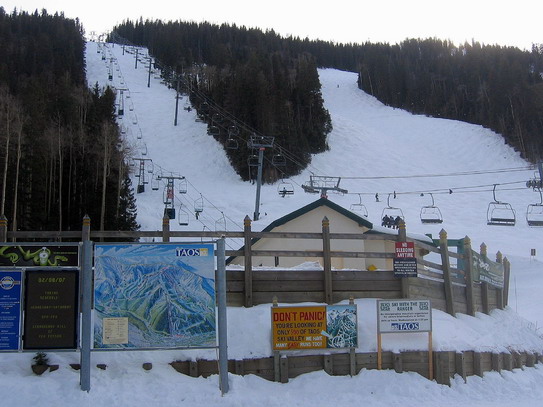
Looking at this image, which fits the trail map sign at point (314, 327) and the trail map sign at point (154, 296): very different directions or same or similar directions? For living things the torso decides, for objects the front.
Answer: same or similar directions

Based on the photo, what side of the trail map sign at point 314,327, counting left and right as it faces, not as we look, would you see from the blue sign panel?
right

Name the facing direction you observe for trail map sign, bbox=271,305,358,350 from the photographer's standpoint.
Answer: facing the viewer

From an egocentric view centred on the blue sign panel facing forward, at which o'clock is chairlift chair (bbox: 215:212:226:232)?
The chairlift chair is roughly at 7 o'clock from the blue sign panel.

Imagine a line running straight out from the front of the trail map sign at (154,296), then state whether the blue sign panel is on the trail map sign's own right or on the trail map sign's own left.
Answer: on the trail map sign's own right

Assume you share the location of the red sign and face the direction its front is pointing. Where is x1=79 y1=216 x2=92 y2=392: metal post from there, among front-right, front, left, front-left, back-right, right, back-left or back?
front-right

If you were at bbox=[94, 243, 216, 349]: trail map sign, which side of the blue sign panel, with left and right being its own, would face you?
left

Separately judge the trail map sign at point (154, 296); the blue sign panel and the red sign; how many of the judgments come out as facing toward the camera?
3

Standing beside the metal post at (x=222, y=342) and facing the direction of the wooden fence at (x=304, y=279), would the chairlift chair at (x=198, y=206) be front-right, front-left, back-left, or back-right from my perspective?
front-left

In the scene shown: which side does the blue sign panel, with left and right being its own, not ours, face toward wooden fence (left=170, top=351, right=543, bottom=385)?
left

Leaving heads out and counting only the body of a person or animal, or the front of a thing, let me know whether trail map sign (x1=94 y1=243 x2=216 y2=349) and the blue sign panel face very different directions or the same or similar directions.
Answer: same or similar directions

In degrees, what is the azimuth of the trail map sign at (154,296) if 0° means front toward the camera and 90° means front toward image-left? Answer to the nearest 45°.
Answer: approximately 0°

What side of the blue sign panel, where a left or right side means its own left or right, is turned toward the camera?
front

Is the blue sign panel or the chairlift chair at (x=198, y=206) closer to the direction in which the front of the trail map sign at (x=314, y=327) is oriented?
the blue sign panel

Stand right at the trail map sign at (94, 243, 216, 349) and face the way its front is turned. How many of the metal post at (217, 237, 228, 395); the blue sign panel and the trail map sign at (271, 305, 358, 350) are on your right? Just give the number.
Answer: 1
